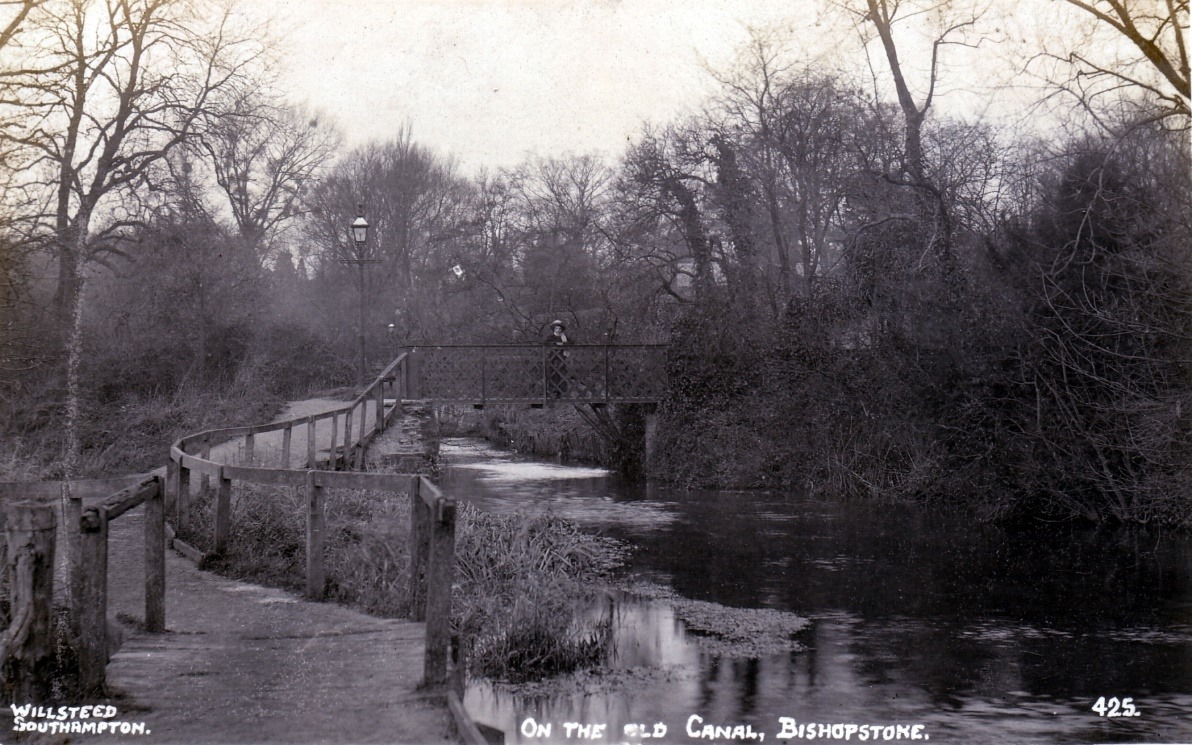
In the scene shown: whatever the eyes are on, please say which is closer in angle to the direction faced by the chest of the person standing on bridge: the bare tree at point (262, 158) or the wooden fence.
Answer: the wooden fence

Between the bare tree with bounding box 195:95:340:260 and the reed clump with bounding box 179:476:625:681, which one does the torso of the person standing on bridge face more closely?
the reed clump

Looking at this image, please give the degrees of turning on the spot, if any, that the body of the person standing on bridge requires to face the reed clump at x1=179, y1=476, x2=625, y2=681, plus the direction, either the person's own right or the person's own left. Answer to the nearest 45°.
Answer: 0° — they already face it

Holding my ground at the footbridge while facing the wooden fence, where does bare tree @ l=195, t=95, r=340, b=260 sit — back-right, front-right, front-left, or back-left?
back-right

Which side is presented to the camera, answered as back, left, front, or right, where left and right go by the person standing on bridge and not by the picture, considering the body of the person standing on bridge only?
front

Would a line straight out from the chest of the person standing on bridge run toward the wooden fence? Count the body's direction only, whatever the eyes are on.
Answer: yes

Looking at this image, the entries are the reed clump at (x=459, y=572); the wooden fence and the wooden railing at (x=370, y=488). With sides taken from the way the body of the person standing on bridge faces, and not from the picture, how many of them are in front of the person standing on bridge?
3

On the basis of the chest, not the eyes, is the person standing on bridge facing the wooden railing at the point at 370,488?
yes

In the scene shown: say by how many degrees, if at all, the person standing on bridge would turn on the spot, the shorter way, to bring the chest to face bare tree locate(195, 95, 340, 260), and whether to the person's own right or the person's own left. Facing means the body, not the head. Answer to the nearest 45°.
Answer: approximately 135° to the person's own right
